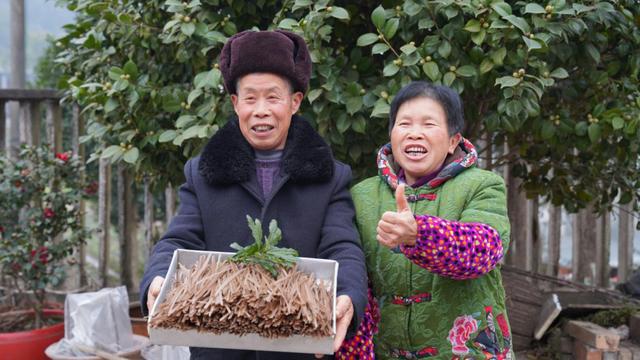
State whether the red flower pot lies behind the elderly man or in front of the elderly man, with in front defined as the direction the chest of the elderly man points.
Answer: behind

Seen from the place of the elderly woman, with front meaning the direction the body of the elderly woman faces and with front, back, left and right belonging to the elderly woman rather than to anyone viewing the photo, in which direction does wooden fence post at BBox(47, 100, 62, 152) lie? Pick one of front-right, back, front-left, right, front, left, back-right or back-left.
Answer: right

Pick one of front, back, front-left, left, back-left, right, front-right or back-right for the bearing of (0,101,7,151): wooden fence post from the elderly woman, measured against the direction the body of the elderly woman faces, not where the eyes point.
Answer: right

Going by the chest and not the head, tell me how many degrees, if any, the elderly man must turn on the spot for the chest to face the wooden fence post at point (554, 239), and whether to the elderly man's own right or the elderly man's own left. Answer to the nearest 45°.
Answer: approximately 135° to the elderly man's own left

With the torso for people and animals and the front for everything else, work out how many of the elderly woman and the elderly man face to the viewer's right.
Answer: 0

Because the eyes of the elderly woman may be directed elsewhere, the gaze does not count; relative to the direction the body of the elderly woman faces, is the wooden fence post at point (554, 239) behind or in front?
behind

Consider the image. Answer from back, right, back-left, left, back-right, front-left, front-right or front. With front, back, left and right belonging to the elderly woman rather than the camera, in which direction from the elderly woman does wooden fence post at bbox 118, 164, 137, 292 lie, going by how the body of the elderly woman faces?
right

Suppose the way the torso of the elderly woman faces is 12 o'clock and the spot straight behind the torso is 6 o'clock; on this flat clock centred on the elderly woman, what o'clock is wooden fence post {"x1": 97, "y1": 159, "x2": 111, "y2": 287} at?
The wooden fence post is roughly at 3 o'clock from the elderly woman.

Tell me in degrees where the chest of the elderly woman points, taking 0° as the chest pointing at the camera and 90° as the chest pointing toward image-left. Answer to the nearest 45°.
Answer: approximately 45°
